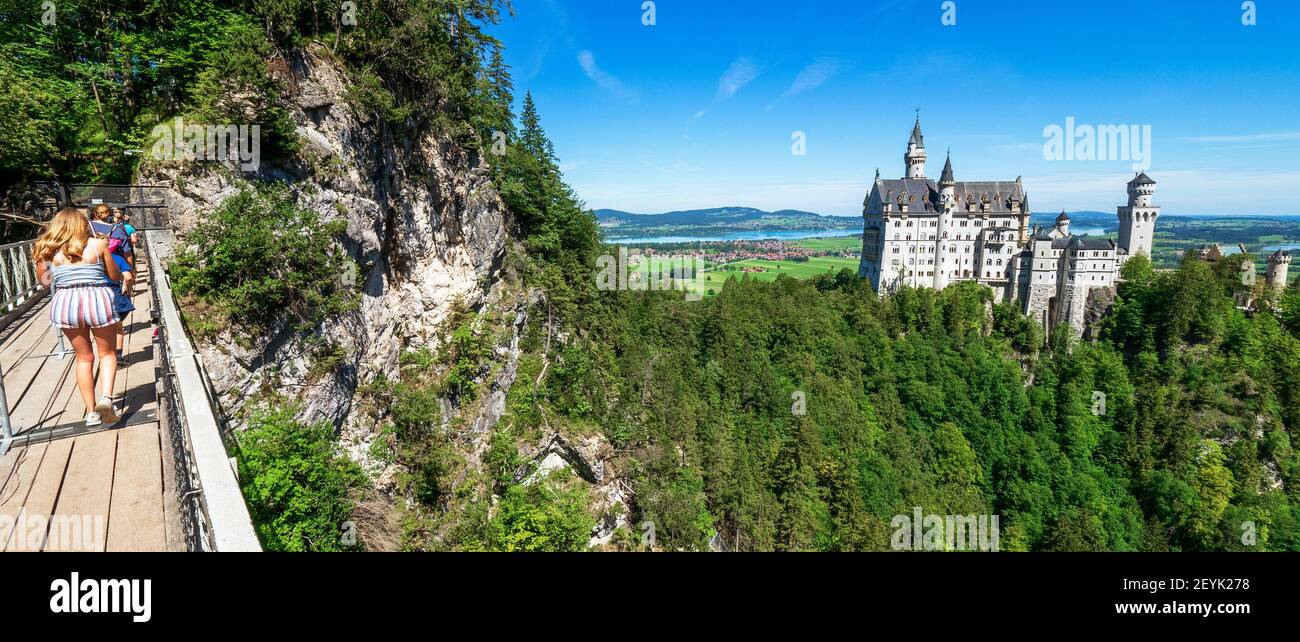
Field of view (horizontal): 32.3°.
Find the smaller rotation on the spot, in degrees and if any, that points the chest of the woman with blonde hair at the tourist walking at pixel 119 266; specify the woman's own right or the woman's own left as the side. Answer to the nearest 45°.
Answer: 0° — they already face them

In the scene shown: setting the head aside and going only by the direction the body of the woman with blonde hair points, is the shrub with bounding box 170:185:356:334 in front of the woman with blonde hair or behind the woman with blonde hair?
in front

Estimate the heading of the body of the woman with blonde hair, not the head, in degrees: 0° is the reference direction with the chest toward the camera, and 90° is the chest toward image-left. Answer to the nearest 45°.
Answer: approximately 180°

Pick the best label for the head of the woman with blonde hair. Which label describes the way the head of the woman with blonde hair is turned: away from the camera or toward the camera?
away from the camera
